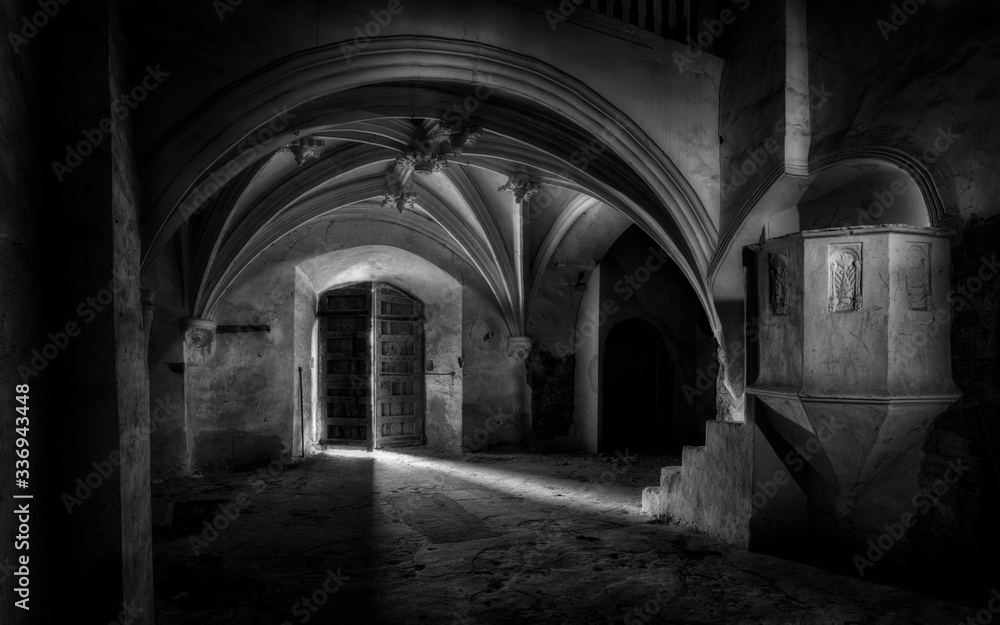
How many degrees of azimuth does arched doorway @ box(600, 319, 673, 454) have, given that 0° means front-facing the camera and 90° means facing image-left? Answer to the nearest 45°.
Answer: approximately 0°

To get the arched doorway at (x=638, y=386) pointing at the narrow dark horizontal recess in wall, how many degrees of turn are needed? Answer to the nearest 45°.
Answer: approximately 45° to its right

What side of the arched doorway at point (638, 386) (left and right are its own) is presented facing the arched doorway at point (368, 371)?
right

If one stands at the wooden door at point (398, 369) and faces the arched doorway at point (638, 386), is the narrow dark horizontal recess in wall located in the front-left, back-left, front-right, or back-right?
back-right

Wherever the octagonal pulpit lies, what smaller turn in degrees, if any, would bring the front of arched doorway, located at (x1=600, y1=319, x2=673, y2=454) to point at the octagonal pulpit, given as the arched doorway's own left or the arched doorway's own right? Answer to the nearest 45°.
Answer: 0° — it already faces it

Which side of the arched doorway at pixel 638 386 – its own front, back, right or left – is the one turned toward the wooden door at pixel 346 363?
right

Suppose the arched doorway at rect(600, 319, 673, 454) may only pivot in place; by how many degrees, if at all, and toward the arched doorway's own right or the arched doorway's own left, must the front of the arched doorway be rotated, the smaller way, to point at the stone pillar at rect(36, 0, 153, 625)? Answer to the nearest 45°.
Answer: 0° — it already faces it
